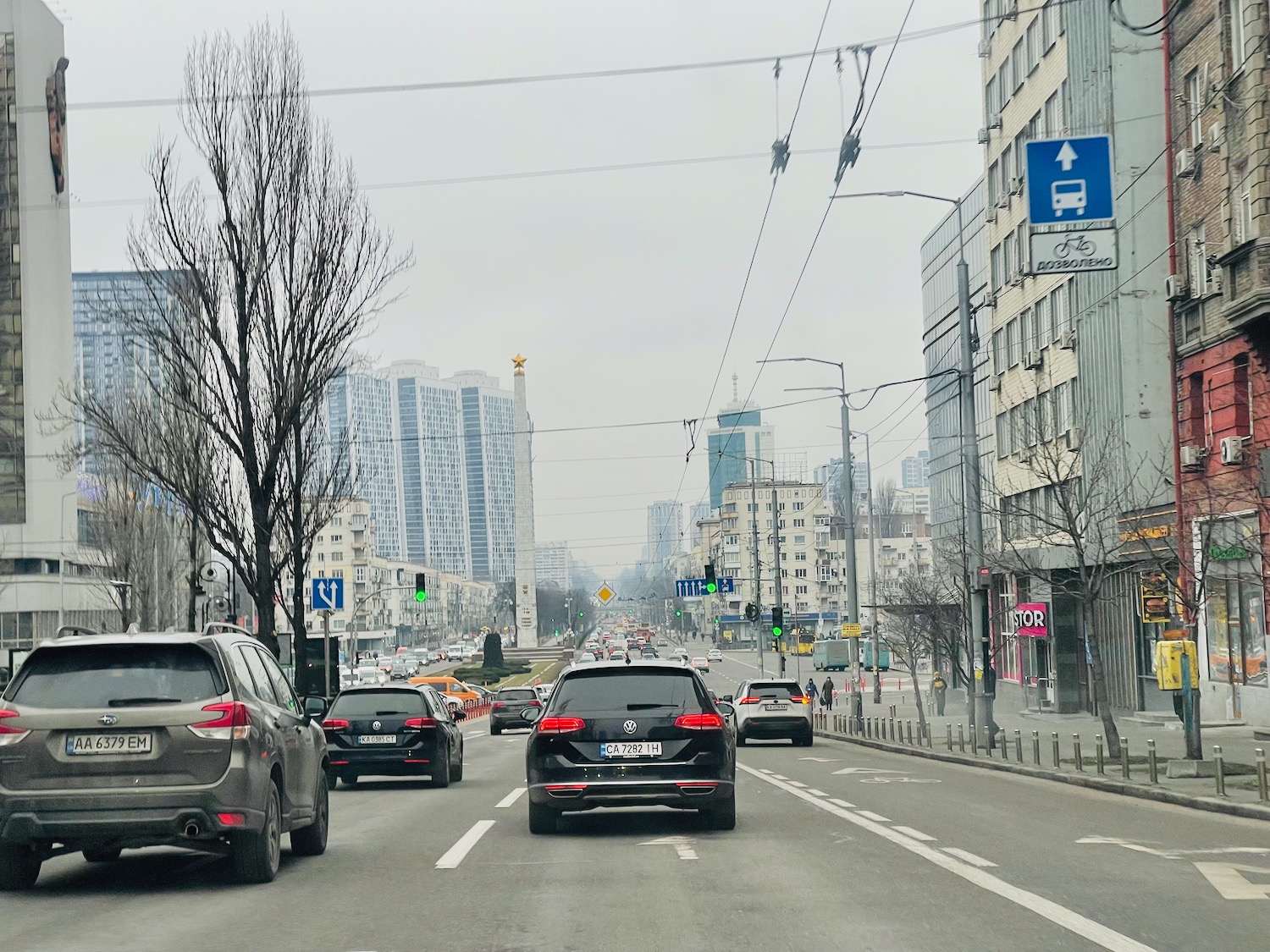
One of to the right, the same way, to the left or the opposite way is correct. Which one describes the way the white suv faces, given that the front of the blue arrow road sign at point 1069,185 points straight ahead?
the opposite way

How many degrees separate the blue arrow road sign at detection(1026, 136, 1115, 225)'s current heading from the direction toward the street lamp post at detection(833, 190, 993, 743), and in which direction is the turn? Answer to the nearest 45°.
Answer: approximately 180°

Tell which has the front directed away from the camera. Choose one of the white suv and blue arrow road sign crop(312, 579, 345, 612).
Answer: the white suv

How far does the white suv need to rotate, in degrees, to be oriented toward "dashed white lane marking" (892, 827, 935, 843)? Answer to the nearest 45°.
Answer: approximately 180°

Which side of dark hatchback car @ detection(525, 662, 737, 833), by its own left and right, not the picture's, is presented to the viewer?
back

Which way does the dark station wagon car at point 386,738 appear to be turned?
away from the camera

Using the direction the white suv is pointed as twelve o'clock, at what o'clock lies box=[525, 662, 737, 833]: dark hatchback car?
The dark hatchback car is roughly at 6 o'clock from the white suv.

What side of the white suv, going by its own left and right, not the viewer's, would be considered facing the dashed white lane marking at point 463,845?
back

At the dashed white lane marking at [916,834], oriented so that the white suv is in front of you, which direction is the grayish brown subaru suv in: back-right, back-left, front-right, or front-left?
back-left

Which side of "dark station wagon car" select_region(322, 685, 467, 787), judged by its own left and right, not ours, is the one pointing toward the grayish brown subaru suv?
back

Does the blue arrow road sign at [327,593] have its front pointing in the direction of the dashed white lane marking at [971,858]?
yes

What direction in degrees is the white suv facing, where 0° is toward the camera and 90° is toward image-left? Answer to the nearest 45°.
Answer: approximately 180°

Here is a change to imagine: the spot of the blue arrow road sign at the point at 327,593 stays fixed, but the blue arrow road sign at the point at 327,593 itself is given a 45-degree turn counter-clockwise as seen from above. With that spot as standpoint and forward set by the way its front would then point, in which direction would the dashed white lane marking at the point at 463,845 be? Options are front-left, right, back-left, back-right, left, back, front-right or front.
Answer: front-right

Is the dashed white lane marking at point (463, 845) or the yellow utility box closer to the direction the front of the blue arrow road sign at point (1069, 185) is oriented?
the dashed white lane marking

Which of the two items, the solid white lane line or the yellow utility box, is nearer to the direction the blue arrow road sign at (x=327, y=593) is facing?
the solid white lane line
